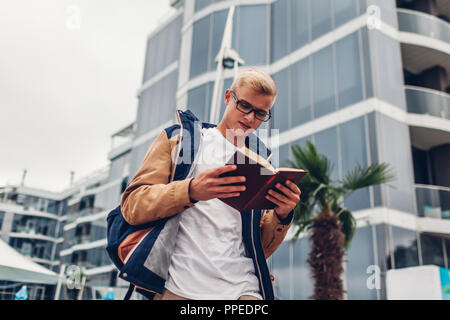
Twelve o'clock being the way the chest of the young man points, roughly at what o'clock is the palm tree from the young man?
The palm tree is roughly at 8 o'clock from the young man.

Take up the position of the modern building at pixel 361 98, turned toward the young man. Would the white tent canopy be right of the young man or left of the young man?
right

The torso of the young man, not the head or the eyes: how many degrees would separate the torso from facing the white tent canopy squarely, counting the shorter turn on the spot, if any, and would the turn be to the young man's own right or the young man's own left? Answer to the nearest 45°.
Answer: approximately 180°

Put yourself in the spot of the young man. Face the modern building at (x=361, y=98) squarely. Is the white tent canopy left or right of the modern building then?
left

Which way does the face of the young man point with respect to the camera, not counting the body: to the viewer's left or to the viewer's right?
to the viewer's right

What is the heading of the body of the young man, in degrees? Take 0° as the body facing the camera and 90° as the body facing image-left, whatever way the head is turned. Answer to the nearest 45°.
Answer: approximately 315°

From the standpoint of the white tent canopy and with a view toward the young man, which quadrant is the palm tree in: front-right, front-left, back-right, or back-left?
front-left

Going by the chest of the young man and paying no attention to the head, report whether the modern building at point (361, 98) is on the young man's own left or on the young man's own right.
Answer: on the young man's own left
